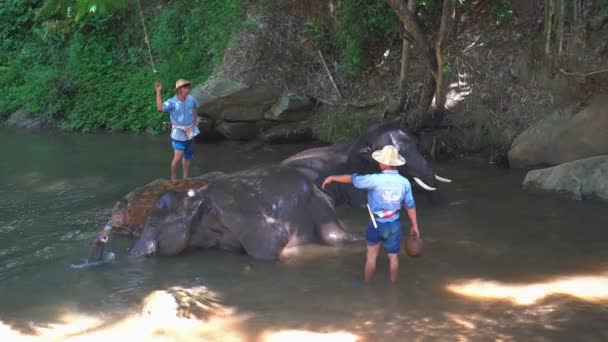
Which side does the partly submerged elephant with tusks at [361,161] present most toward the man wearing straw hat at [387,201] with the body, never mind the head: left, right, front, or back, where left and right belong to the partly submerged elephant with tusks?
right

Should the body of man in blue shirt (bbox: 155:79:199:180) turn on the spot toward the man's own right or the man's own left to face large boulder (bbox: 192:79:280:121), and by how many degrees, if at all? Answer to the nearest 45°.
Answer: approximately 135° to the man's own left

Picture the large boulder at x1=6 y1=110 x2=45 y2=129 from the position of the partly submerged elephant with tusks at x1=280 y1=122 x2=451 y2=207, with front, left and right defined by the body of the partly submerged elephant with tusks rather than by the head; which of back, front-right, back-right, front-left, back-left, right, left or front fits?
back-left

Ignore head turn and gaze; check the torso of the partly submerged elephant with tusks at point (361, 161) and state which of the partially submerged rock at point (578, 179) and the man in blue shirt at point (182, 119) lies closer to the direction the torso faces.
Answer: the partially submerged rock

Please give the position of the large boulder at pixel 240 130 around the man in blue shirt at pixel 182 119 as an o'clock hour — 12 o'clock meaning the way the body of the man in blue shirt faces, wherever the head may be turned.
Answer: The large boulder is roughly at 8 o'clock from the man in blue shirt.

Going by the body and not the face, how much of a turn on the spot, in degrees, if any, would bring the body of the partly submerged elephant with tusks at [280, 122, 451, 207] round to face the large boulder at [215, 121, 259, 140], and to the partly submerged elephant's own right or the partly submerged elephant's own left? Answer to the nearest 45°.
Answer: approximately 135° to the partly submerged elephant's own left

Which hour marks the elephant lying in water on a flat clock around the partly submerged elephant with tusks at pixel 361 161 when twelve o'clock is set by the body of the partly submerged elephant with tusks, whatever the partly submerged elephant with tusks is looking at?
The elephant lying in water is roughly at 4 o'clock from the partly submerged elephant with tusks.

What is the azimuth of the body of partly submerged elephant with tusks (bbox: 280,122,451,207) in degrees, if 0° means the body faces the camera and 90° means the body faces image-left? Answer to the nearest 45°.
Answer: approximately 270°

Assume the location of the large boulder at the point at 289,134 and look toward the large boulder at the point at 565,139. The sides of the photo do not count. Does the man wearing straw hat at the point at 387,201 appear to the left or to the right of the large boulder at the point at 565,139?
right

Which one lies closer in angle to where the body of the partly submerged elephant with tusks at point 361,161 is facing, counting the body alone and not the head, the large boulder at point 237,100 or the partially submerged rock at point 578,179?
the partially submerged rock

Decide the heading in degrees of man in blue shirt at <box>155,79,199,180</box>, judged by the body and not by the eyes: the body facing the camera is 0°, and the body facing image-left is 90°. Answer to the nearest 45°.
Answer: approximately 315°
